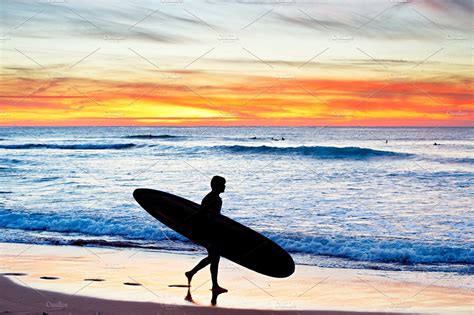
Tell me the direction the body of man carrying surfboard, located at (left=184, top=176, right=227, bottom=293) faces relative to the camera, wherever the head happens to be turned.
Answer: to the viewer's right
